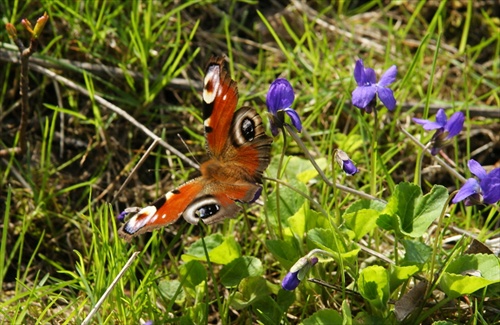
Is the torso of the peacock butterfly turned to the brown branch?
yes

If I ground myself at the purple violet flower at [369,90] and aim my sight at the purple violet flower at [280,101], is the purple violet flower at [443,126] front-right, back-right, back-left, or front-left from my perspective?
back-left

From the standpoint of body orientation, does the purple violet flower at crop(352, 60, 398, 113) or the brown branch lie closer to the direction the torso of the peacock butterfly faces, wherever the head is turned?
the brown branch

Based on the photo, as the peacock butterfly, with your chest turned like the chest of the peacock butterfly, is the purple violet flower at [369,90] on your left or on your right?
on your right

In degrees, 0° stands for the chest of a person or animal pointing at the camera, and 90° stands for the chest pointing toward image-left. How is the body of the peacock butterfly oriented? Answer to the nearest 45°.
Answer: approximately 135°

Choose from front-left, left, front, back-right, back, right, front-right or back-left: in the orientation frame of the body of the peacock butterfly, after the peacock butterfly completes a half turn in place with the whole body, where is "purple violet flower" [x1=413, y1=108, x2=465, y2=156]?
front-left

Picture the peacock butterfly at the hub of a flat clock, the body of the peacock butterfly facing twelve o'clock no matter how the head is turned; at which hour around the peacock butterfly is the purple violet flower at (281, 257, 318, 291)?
The purple violet flower is roughly at 7 o'clock from the peacock butterfly.

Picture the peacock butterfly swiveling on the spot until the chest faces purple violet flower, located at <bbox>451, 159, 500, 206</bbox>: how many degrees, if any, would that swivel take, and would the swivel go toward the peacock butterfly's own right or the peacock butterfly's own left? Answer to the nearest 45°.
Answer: approximately 180°
